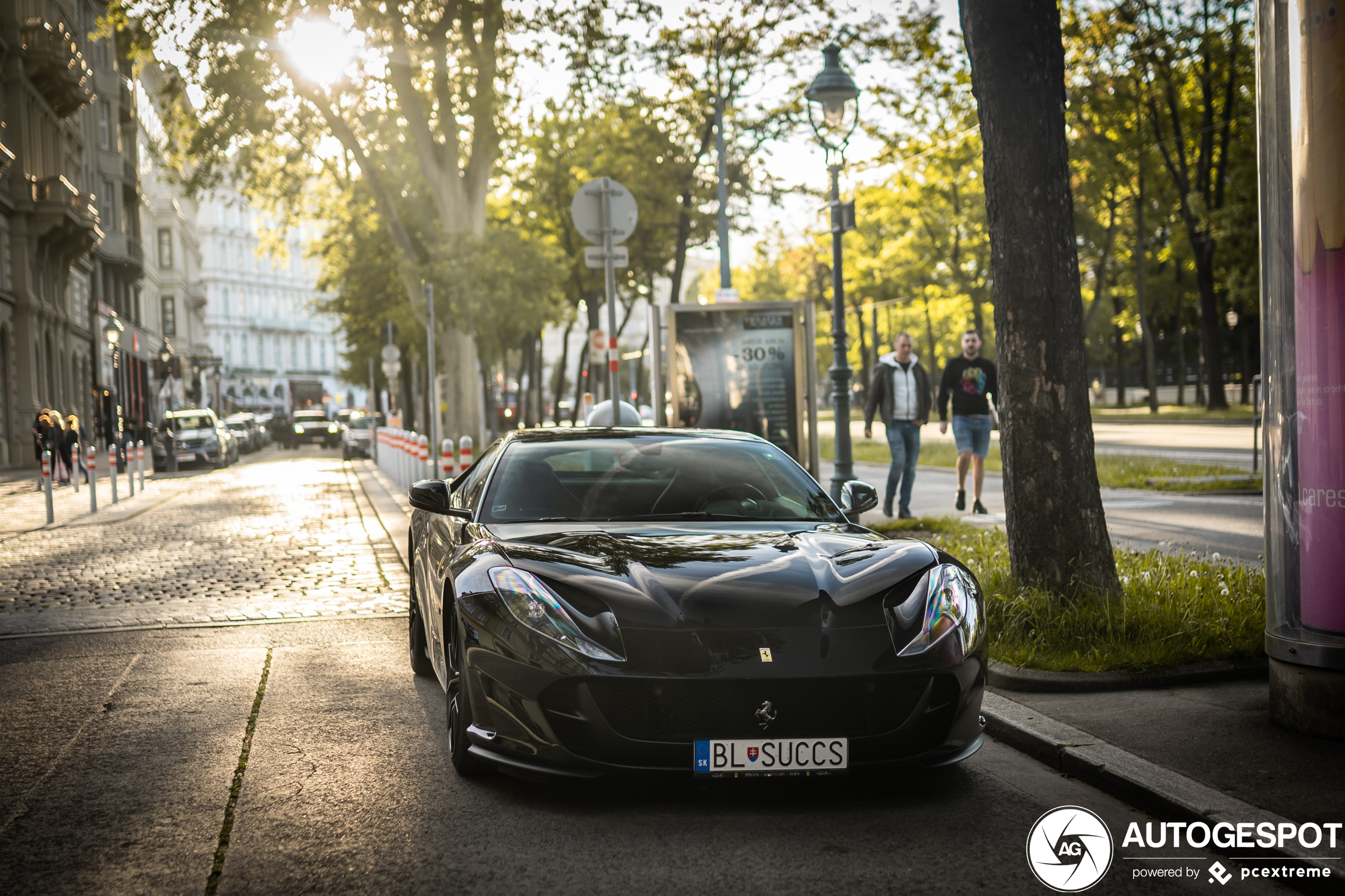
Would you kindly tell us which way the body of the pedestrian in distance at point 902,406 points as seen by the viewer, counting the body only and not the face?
toward the camera

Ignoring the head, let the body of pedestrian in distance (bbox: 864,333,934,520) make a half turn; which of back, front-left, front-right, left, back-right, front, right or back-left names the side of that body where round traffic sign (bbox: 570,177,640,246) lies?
back-left

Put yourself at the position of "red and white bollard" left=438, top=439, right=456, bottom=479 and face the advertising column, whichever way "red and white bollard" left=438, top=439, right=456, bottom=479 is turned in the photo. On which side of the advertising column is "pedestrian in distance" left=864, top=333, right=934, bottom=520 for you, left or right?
left

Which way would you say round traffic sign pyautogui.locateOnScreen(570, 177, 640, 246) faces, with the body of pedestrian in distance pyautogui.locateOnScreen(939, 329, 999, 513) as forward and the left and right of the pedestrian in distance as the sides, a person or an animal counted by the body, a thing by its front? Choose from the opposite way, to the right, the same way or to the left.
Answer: the opposite way

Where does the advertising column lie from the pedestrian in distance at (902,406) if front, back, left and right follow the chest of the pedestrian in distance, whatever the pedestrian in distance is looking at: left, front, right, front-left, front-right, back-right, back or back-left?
front

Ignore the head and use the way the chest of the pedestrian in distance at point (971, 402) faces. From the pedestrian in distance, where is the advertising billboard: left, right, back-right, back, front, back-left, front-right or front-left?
right

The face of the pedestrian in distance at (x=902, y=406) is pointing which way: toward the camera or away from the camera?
toward the camera

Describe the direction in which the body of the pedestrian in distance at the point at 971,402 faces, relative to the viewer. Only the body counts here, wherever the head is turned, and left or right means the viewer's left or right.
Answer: facing the viewer

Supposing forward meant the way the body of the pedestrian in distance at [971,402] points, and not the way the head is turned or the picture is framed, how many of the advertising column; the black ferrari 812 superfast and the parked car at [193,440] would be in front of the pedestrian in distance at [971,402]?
2

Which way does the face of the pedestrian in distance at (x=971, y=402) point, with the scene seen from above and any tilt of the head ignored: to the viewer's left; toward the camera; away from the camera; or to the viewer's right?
toward the camera

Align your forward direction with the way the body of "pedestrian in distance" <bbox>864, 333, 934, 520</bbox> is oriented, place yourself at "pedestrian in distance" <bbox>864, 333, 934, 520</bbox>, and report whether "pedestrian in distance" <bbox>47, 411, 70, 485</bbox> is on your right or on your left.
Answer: on your right

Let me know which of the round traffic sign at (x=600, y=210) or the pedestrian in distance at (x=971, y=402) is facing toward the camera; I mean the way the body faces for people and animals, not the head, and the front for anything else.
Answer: the pedestrian in distance

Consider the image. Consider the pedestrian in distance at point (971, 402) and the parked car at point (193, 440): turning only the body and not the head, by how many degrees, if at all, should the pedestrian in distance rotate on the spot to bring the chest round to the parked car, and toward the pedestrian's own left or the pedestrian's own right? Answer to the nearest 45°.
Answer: approximately 135° to the pedestrian's own right

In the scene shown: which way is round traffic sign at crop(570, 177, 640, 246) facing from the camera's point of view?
away from the camera
